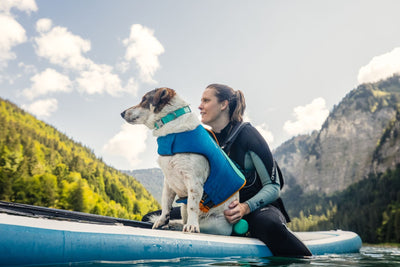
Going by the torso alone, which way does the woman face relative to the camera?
to the viewer's left

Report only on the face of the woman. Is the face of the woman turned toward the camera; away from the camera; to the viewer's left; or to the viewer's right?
to the viewer's left
